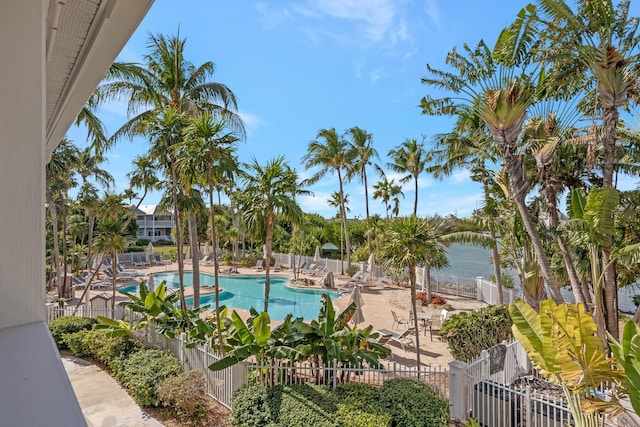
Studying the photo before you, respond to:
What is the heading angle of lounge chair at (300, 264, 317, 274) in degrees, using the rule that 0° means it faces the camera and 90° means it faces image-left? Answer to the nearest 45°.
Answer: approximately 45°

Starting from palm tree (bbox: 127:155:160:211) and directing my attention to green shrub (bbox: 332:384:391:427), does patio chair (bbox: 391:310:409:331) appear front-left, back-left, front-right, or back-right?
front-left

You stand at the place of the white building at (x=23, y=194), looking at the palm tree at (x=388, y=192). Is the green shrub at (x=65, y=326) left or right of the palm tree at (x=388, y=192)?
left

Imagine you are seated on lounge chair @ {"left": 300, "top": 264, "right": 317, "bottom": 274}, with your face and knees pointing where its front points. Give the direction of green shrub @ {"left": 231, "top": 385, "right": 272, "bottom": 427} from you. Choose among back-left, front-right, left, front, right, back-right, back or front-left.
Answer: front-left

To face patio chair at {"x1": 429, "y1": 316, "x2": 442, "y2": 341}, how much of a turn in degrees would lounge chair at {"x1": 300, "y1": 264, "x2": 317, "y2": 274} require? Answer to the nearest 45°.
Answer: approximately 45° to its left

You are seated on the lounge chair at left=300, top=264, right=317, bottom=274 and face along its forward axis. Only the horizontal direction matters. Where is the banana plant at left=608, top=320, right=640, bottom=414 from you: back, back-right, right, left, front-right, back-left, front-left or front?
front-left

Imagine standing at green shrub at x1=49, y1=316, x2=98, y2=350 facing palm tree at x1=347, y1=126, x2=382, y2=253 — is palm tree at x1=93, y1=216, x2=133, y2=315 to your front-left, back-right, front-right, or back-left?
front-left

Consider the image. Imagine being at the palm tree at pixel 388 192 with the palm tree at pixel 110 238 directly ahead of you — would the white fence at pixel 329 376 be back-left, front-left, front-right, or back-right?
front-left

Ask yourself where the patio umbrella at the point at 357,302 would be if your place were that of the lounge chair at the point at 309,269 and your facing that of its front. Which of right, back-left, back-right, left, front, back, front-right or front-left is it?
front-left

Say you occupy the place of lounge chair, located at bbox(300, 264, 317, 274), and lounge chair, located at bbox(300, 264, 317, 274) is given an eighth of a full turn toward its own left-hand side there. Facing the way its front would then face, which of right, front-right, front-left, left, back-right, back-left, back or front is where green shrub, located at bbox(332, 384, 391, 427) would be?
front

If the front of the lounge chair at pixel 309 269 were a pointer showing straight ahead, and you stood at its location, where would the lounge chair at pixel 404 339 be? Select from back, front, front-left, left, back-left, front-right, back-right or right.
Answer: front-left

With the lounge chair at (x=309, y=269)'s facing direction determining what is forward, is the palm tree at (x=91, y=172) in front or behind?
in front

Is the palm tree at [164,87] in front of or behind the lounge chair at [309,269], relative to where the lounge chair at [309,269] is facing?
in front

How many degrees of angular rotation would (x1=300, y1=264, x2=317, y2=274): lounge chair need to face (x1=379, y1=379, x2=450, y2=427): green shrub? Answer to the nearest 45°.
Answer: approximately 45° to its left

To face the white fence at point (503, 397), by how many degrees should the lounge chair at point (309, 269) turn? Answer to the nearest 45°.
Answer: approximately 45° to its left
